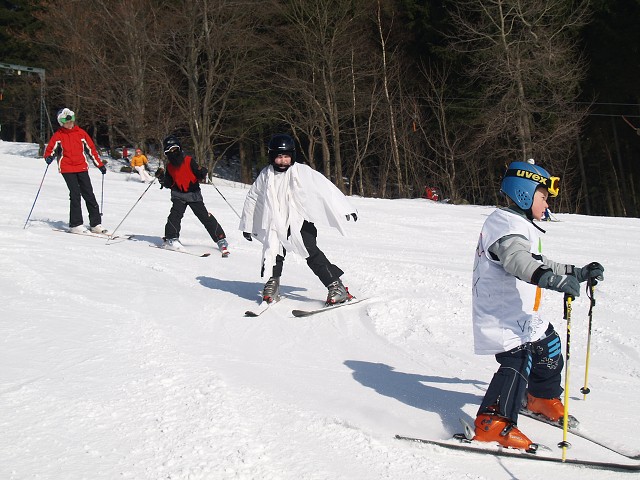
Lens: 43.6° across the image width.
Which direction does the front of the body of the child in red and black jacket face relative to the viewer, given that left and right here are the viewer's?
facing the viewer

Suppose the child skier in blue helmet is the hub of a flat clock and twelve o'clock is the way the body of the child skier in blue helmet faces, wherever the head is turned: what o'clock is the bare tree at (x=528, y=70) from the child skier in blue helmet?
The bare tree is roughly at 9 o'clock from the child skier in blue helmet.

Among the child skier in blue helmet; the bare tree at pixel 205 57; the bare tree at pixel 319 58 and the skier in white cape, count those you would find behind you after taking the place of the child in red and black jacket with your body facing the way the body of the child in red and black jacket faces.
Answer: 2

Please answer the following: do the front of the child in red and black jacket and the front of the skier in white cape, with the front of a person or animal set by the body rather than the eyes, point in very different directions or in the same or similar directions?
same or similar directions

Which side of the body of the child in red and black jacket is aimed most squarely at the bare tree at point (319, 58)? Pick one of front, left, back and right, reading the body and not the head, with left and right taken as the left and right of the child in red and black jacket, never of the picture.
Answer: back

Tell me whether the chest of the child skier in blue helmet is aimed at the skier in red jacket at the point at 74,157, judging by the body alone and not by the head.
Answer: no

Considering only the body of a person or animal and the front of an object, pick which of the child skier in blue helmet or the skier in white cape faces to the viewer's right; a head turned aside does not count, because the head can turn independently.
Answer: the child skier in blue helmet

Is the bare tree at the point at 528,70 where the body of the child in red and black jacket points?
no

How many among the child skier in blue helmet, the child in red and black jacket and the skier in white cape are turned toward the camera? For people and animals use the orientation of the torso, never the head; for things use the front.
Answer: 2

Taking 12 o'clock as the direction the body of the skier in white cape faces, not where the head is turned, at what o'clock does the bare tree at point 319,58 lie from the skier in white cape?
The bare tree is roughly at 6 o'clock from the skier in white cape.

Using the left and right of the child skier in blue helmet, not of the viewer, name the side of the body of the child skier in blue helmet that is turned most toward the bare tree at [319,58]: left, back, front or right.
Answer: left

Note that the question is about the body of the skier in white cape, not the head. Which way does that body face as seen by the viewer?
toward the camera

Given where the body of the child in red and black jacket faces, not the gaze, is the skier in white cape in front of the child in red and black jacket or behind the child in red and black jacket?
in front

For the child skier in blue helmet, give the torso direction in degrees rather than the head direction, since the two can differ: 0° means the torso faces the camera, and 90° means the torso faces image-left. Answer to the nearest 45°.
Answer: approximately 270°

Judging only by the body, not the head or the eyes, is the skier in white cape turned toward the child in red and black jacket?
no

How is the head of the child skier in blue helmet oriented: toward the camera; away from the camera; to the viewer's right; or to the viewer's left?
to the viewer's right

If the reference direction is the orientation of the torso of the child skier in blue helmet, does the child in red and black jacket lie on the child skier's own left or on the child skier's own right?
on the child skier's own left

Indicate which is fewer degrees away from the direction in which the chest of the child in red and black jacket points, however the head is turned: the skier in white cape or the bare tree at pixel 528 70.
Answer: the skier in white cape
